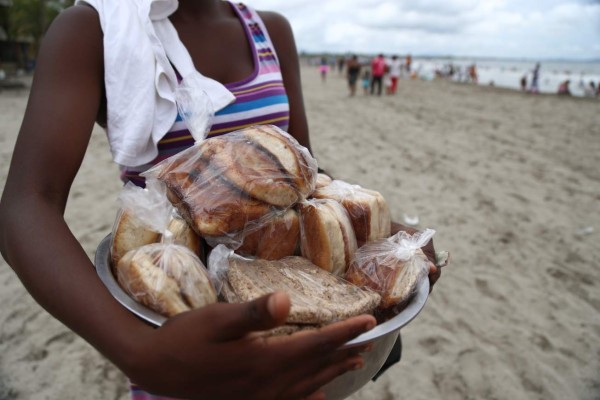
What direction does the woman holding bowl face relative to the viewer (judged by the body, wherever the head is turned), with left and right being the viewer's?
facing the viewer and to the right of the viewer
